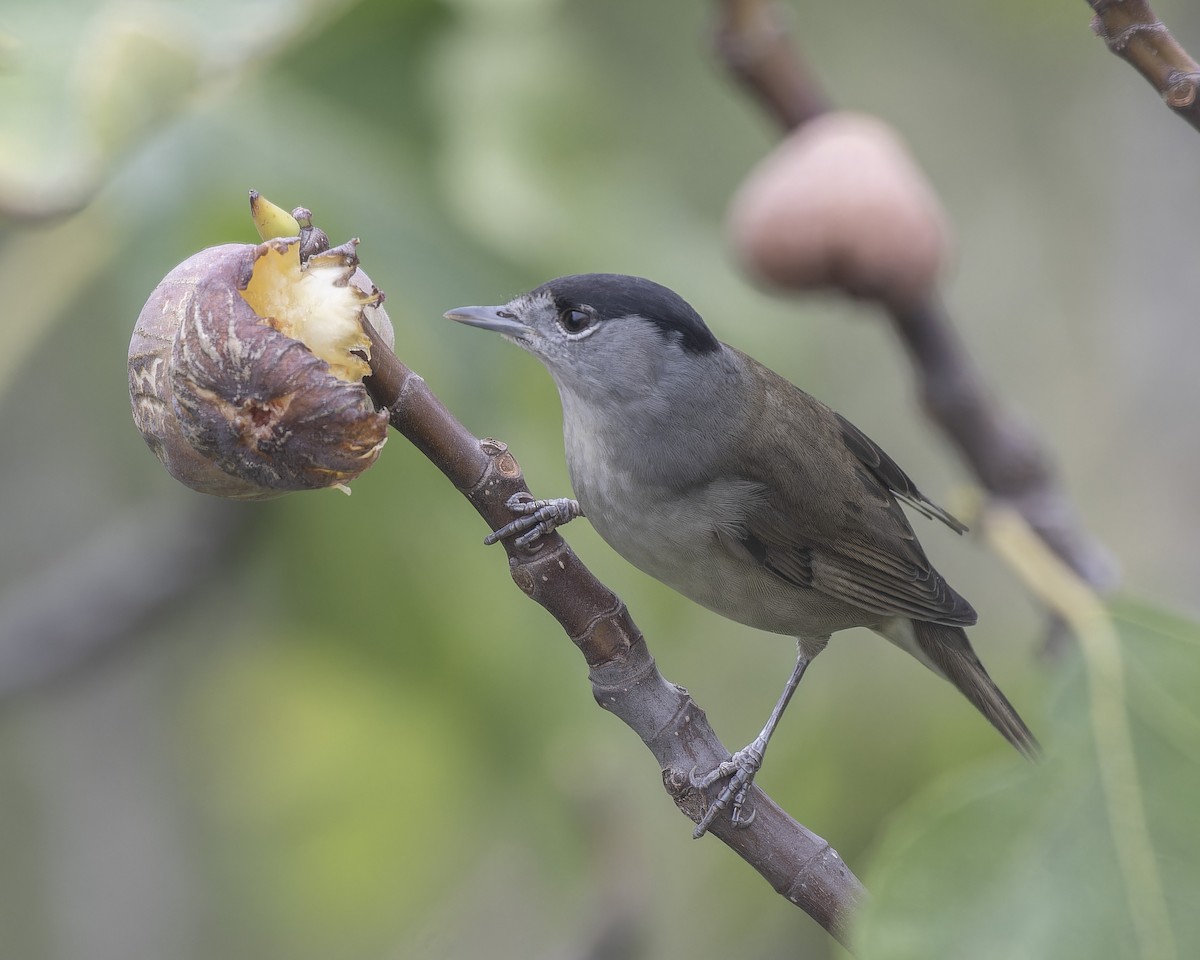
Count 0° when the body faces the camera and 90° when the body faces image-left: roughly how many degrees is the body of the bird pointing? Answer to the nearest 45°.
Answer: approximately 90°

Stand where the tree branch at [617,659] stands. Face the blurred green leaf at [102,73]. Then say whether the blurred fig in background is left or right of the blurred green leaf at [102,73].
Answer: right

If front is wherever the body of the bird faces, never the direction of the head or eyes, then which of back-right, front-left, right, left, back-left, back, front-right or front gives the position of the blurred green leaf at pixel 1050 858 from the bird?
left
